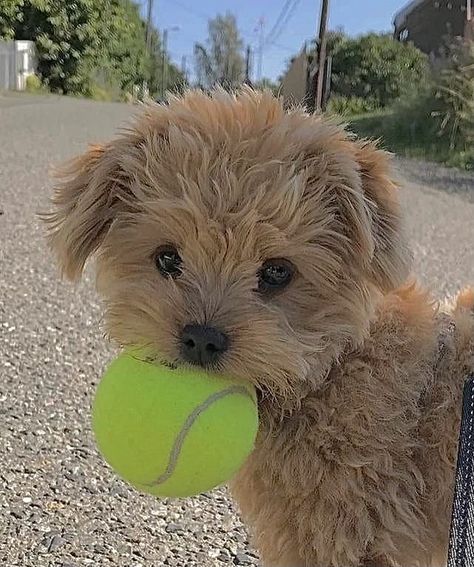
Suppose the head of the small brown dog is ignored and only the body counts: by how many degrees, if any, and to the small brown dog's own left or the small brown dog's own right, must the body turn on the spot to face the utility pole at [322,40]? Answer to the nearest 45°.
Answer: approximately 135° to the small brown dog's own right

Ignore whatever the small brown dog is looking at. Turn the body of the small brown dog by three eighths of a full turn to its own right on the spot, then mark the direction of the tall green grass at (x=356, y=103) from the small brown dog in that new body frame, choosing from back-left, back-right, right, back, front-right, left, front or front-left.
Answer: front

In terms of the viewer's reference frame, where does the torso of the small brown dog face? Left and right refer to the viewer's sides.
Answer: facing the viewer and to the left of the viewer

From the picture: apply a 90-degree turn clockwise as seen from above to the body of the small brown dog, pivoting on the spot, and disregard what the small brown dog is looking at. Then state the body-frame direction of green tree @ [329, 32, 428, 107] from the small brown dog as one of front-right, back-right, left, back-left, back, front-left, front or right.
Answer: front-right

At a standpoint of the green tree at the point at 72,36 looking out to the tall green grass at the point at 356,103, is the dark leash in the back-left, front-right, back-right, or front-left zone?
front-right

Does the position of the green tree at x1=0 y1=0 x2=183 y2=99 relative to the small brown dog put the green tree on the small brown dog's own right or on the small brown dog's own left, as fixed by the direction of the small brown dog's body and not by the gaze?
on the small brown dog's own right
